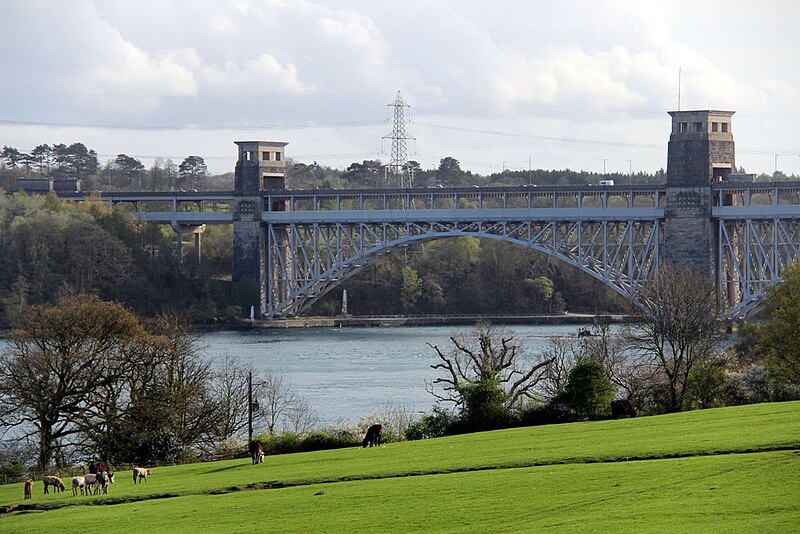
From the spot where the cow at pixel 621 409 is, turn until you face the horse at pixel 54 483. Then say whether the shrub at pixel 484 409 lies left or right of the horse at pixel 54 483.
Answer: right

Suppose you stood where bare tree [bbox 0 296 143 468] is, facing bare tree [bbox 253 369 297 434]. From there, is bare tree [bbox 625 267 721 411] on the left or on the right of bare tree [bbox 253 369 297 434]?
right
